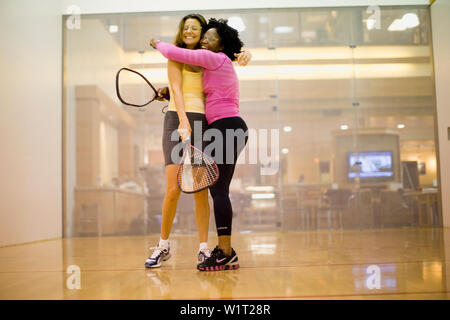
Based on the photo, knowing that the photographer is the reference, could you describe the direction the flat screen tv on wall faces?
facing the viewer

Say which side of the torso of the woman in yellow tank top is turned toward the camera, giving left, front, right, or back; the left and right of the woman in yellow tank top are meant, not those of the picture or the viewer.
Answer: front

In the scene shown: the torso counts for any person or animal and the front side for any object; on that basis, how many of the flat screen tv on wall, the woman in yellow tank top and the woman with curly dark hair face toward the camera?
2

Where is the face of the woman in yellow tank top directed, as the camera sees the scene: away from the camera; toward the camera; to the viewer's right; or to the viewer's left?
toward the camera

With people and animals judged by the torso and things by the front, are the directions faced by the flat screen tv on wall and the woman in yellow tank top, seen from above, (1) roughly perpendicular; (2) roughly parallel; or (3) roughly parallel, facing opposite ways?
roughly parallel

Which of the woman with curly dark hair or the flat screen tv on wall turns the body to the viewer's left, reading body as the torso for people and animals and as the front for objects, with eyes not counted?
the woman with curly dark hair

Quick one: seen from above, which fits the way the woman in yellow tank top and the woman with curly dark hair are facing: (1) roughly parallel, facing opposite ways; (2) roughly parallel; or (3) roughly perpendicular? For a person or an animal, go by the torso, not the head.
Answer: roughly perpendicular

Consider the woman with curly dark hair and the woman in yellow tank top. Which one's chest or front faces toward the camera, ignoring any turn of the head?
the woman in yellow tank top

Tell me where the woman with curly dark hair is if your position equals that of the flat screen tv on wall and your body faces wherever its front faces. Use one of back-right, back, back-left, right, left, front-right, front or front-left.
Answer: front

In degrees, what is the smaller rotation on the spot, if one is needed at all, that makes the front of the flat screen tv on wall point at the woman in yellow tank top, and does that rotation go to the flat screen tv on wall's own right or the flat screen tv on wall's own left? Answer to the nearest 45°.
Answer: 0° — it already faces them

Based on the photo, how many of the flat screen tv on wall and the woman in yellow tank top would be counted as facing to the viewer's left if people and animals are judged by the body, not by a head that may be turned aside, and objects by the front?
0

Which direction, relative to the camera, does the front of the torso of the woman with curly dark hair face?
to the viewer's left

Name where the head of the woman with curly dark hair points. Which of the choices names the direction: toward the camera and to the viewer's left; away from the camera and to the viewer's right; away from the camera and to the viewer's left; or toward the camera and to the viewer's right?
toward the camera and to the viewer's left

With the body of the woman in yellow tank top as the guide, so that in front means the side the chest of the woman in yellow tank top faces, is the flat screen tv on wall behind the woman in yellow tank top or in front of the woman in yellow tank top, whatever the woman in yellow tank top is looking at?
behind
